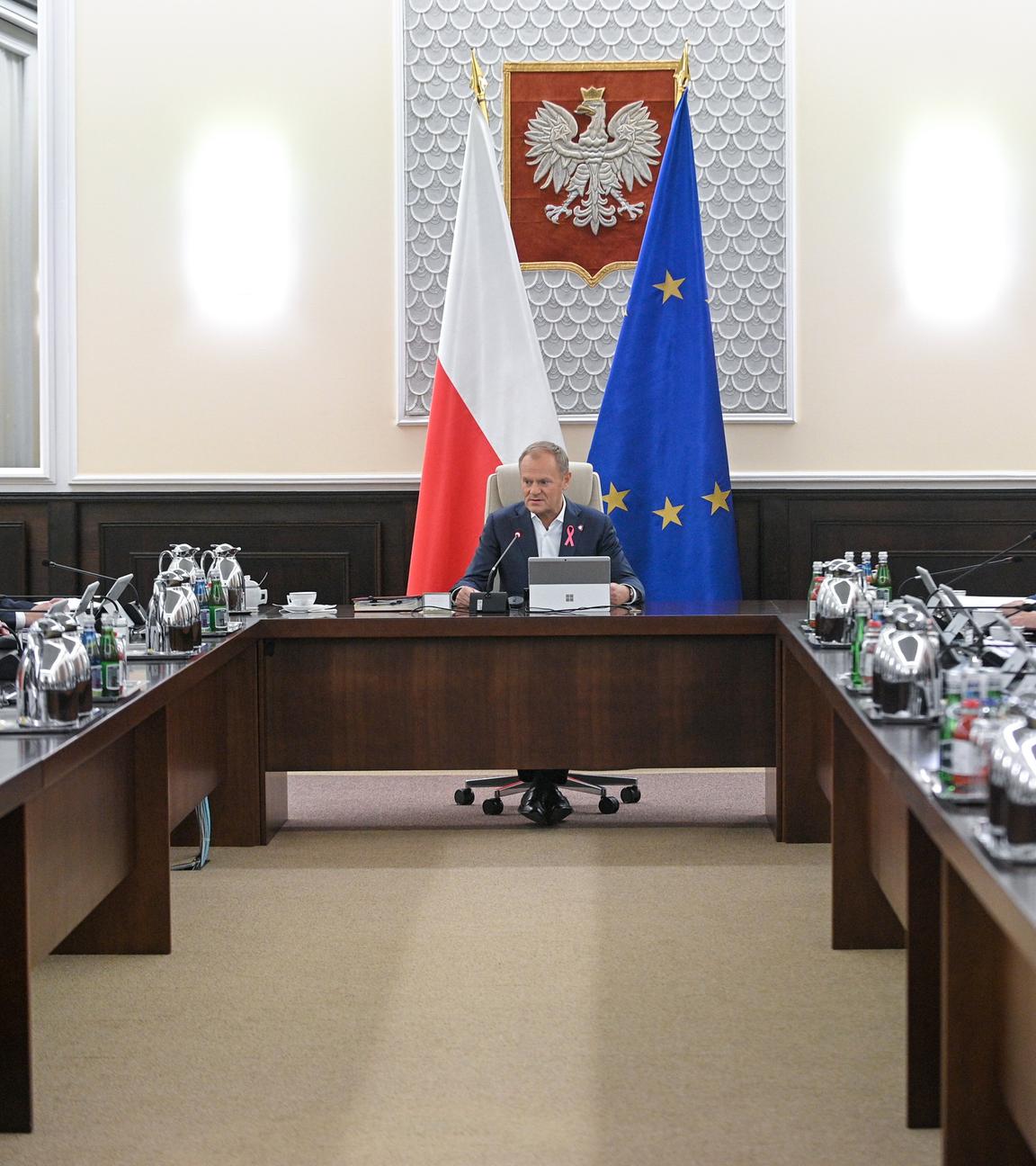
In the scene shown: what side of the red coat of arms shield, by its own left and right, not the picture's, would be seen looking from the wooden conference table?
front

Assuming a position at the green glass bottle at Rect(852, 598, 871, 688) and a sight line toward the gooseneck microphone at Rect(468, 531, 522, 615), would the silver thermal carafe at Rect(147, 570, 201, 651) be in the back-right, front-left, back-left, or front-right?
front-left

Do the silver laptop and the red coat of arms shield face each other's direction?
yes

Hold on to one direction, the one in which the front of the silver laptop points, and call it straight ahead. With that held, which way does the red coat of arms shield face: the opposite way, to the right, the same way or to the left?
the opposite way

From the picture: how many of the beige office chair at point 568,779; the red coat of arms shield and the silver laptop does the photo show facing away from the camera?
1

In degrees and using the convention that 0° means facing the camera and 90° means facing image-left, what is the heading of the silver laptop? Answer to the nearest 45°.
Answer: approximately 180°

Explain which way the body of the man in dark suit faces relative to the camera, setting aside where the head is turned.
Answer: toward the camera

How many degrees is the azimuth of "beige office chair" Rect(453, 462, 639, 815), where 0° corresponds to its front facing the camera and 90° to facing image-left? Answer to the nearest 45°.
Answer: approximately 0°

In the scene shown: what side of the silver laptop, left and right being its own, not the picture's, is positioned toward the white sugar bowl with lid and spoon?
left

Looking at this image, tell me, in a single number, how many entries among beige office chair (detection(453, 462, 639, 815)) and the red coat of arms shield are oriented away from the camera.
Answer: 0

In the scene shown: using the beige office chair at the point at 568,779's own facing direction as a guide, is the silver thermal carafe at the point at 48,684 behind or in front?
in front

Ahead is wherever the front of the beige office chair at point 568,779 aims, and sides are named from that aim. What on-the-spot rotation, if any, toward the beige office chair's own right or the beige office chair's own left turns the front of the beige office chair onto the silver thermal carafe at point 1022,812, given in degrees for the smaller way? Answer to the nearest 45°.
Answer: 0° — it already faces it

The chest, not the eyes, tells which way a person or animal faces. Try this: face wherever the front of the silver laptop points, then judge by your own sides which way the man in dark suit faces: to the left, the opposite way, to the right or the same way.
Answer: the opposite way
